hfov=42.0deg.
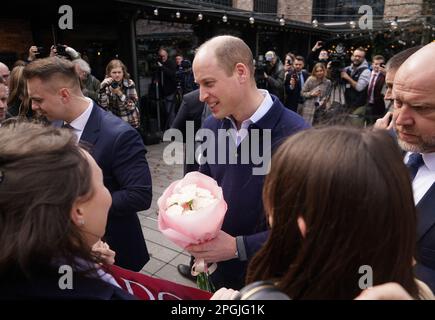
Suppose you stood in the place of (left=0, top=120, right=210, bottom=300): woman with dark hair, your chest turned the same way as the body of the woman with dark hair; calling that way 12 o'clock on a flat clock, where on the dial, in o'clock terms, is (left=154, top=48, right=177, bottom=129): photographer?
The photographer is roughly at 11 o'clock from the woman with dark hair.

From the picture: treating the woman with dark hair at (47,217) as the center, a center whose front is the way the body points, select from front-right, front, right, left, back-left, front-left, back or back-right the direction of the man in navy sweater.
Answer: front

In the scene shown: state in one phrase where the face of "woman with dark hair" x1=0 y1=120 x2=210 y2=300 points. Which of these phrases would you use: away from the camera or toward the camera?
away from the camera

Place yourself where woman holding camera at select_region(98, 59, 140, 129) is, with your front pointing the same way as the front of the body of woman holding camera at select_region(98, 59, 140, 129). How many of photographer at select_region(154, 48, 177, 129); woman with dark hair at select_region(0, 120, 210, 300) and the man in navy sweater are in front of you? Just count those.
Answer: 2

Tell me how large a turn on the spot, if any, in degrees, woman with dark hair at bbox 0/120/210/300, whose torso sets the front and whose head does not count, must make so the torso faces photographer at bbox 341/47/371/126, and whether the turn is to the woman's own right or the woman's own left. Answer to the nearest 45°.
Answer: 0° — they already face them

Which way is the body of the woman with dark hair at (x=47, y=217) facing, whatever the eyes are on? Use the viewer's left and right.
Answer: facing away from the viewer and to the right of the viewer

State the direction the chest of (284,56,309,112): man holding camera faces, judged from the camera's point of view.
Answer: toward the camera

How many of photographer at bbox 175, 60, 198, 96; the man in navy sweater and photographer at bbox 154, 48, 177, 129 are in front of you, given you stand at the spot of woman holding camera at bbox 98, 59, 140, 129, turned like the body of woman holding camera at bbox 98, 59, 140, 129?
1

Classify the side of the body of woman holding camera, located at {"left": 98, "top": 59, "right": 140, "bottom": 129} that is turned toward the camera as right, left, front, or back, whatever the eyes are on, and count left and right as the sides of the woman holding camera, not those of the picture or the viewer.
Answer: front

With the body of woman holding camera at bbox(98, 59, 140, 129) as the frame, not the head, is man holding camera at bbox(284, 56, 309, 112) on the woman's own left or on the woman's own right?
on the woman's own left

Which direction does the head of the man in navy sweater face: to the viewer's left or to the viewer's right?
to the viewer's left

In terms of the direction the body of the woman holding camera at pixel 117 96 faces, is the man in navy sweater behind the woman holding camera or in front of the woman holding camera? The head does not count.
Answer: in front

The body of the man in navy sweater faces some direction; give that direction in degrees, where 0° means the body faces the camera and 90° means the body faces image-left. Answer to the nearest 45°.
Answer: approximately 45°
